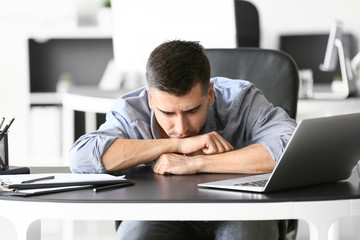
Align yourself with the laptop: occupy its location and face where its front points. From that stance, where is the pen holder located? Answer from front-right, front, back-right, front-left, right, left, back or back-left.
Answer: front-left

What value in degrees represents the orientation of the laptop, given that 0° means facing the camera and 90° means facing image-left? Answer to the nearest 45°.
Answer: approximately 135°

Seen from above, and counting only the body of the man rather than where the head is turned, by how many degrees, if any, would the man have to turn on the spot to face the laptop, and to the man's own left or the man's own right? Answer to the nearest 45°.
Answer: approximately 45° to the man's own left

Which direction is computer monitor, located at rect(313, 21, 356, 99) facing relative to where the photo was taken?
to the viewer's left

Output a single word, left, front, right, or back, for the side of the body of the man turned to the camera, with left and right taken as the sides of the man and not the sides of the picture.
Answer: front

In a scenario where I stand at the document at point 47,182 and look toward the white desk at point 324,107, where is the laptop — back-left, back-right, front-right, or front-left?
front-right

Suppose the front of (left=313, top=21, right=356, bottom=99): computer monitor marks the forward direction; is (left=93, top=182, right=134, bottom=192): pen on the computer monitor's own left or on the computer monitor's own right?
on the computer monitor's own left

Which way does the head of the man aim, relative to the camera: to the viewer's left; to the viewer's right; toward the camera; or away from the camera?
toward the camera
